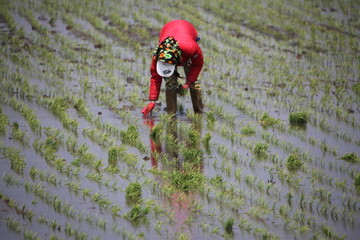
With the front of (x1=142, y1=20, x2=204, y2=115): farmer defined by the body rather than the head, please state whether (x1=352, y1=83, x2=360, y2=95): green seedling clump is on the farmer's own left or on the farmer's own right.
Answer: on the farmer's own left

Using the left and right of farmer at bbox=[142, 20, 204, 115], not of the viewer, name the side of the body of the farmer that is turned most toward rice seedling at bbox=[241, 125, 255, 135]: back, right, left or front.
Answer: left

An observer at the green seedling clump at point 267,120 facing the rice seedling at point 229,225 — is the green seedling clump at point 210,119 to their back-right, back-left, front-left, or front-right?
front-right

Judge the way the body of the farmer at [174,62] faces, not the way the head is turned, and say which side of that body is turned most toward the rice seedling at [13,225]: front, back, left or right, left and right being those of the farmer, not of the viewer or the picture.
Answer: front

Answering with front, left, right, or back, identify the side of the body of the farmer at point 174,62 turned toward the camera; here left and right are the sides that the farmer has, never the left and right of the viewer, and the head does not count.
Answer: front

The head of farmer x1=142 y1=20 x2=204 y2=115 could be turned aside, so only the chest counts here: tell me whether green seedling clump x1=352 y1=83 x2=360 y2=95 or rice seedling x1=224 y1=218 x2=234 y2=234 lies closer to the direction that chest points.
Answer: the rice seedling

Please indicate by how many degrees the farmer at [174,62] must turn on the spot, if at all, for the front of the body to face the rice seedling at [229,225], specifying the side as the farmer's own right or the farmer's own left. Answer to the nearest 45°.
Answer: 0° — they already face it

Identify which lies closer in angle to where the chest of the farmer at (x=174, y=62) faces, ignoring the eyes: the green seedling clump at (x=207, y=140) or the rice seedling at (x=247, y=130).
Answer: the green seedling clump

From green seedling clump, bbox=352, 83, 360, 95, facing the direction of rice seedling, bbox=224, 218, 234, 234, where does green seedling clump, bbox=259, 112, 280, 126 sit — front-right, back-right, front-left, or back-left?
front-right

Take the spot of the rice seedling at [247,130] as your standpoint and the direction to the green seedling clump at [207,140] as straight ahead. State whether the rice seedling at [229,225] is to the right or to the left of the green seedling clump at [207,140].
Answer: left

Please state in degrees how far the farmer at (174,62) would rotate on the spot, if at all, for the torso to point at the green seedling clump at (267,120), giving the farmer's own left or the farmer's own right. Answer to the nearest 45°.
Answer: approximately 90° to the farmer's own left

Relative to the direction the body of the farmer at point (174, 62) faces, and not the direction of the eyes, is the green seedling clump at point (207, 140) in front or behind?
in front
